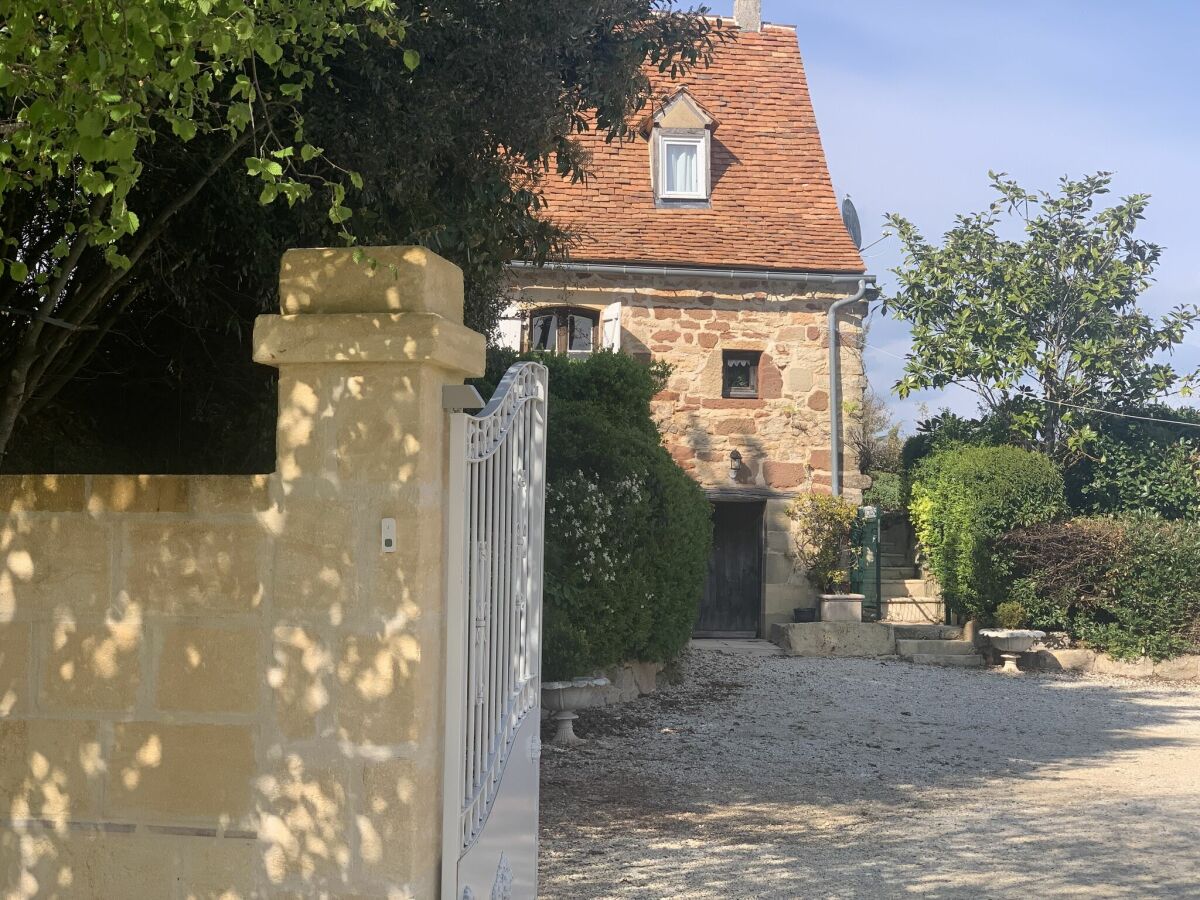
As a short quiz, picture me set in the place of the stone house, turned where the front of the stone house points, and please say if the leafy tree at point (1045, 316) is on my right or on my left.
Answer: on my left

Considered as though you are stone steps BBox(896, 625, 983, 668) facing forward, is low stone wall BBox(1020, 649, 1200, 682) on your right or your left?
on your left

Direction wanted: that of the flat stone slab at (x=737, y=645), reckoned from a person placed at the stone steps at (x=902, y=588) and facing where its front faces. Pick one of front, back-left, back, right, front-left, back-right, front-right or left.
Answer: front-right

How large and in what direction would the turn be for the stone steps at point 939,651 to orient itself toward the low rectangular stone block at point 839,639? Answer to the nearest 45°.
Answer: approximately 90° to its right

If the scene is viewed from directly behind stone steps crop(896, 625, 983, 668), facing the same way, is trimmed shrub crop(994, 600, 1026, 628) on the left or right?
on its left

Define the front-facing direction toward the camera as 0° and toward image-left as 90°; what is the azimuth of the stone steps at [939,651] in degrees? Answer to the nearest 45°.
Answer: approximately 0°

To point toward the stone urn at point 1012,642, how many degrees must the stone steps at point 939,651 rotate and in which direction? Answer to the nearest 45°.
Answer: approximately 45° to its left
